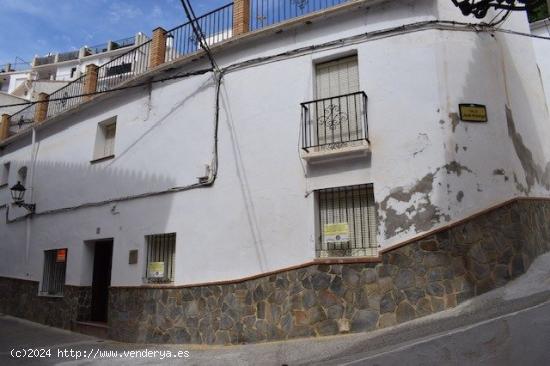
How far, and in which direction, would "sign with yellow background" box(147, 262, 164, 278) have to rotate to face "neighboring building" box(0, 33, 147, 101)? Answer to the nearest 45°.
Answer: approximately 180°

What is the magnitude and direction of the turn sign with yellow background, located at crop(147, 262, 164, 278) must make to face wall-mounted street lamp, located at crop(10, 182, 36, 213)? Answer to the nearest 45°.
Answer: approximately 135° to its right

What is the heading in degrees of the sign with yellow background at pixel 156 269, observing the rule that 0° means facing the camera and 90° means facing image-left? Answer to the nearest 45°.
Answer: approximately 0°
